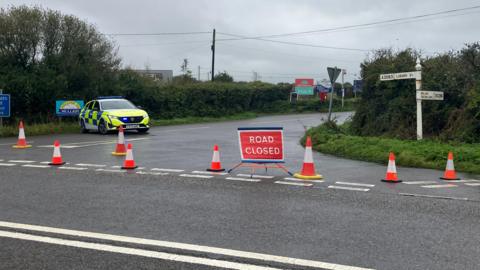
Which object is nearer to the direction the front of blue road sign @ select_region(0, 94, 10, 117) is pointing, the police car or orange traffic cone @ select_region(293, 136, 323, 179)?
the orange traffic cone

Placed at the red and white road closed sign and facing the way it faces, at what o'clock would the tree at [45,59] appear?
The tree is roughly at 5 o'clock from the red and white road closed sign.

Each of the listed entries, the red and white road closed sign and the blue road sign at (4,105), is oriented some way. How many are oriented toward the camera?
2

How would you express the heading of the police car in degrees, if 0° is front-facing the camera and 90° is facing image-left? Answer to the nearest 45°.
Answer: approximately 315°

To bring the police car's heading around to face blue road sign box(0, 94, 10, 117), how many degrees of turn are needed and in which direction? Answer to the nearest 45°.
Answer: approximately 135° to its right

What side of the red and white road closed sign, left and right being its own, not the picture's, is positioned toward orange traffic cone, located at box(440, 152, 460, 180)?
left

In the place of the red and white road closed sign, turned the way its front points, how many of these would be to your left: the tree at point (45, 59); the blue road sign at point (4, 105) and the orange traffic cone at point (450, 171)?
1

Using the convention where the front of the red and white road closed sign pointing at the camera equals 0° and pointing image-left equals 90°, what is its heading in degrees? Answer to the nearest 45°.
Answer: approximately 0°

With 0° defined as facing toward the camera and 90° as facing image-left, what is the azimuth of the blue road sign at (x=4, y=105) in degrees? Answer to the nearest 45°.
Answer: approximately 0°

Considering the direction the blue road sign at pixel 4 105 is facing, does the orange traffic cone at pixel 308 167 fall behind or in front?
in front

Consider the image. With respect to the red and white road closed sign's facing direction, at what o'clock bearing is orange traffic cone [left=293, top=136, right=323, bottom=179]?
The orange traffic cone is roughly at 10 o'clock from the red and white road closed sign.

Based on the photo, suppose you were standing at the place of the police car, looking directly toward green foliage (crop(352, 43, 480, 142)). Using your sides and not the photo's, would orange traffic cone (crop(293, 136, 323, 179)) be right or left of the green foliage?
right

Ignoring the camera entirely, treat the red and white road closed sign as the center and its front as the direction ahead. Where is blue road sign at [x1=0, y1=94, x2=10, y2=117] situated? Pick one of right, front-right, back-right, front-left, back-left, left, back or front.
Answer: back-right
